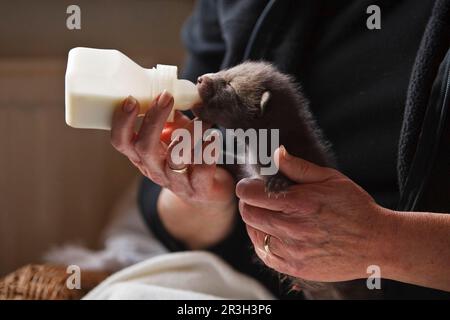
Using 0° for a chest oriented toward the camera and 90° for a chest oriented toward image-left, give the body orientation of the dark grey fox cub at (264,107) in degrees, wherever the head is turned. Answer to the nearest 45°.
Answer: approximately 90°
